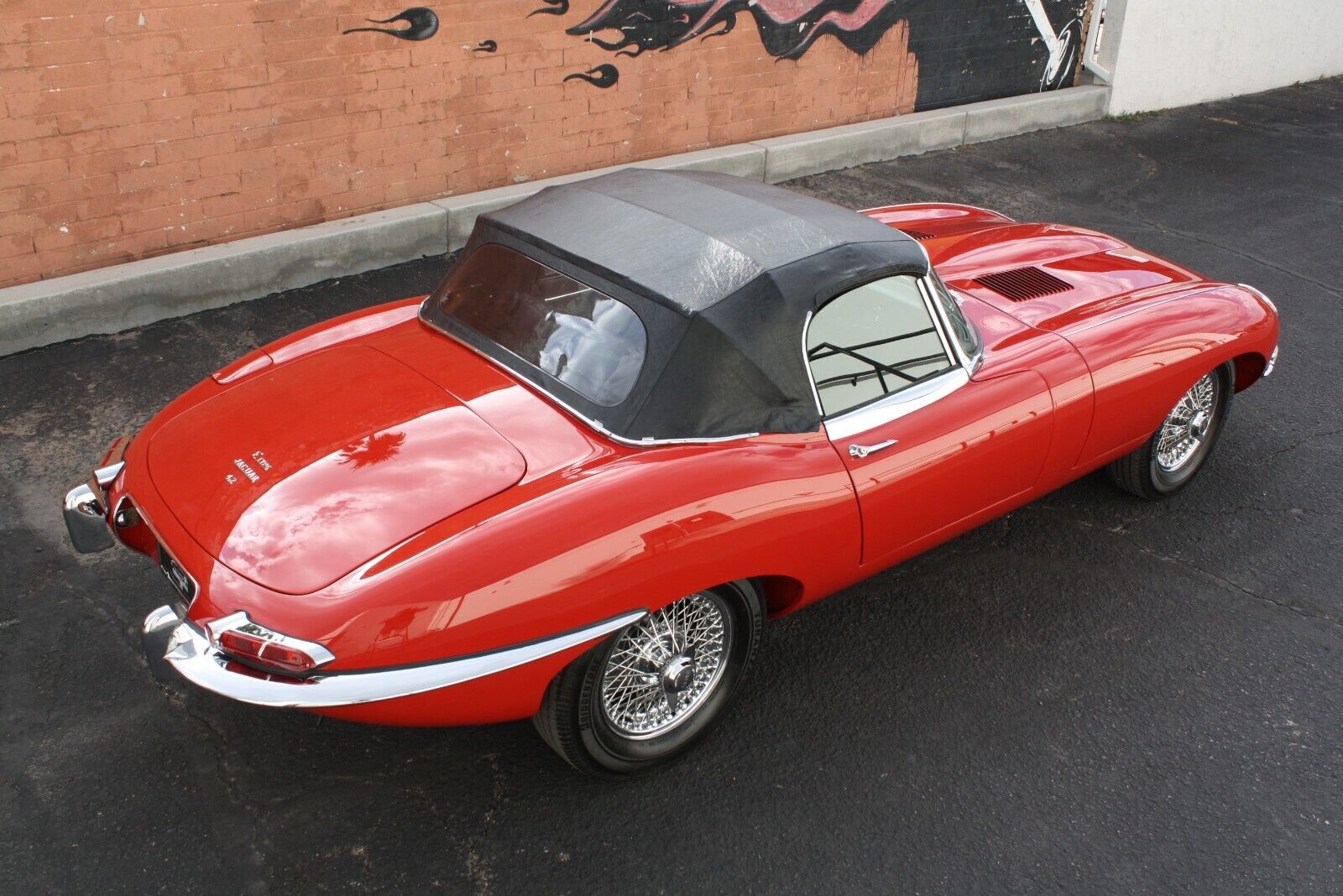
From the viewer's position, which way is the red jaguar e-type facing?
facing away from the viewer and to the right of the viewer
